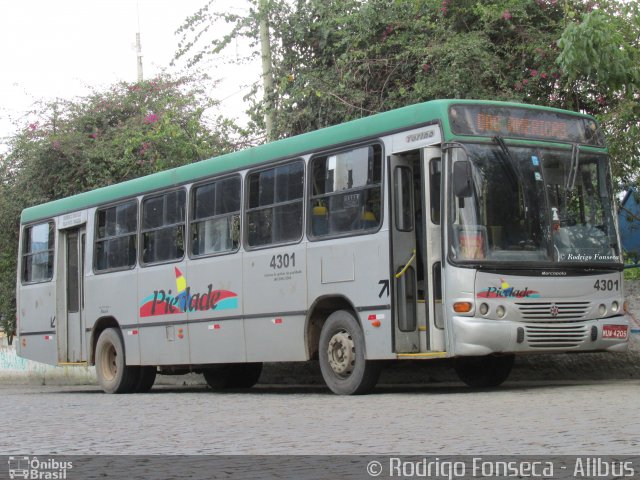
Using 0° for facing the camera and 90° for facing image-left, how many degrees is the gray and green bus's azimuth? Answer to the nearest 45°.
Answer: approximately 315°

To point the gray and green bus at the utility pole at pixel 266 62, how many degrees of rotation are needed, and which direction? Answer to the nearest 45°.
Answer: approximately 135° to its left

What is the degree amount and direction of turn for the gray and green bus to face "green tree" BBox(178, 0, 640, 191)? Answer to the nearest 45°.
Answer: approximately 135° to its left

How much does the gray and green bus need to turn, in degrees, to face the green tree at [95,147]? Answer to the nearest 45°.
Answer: approximately 180°
